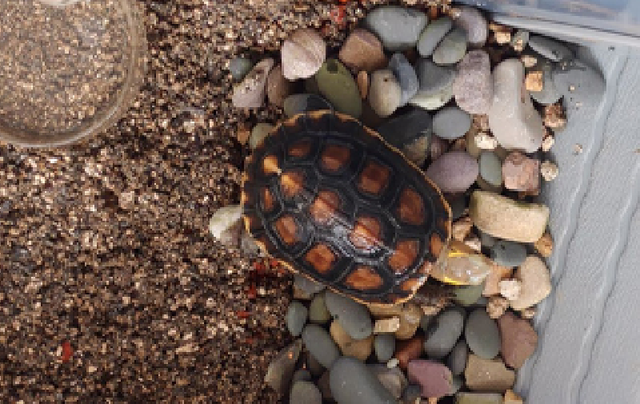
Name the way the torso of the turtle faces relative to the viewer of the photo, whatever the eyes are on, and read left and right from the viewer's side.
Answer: facing the viewer and to the right of the viewer

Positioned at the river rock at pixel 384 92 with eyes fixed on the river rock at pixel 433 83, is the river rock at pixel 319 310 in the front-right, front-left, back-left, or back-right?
back-right

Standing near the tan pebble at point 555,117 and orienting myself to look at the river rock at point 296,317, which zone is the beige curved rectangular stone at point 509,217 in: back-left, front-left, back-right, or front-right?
front-left
